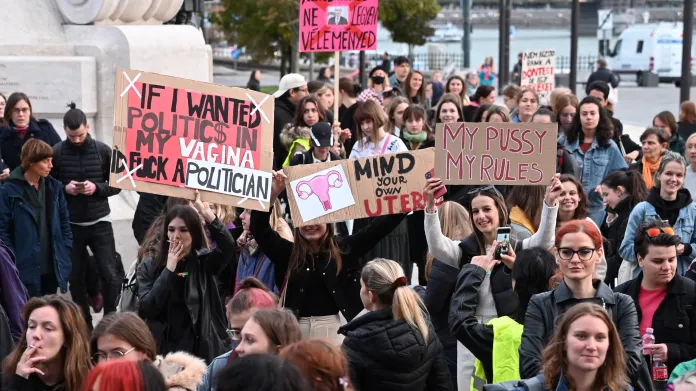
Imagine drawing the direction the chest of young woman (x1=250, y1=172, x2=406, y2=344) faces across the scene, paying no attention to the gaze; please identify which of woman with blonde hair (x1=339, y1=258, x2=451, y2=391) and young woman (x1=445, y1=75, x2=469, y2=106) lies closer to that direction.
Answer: the woman with blonde hair

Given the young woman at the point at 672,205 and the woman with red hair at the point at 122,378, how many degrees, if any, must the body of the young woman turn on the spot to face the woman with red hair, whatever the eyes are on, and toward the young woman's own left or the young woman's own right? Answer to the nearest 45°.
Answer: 0° — they already face them

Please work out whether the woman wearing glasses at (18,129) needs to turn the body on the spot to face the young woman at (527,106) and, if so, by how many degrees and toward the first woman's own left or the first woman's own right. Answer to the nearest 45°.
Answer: approximately 90° to the first woman's own left

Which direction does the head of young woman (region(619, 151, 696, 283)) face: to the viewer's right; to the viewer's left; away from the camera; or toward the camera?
toward the camera

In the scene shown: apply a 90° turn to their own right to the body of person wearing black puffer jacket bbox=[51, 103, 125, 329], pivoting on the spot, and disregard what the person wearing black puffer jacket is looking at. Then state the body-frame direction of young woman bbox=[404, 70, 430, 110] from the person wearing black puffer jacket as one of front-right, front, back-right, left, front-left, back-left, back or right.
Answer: back-right

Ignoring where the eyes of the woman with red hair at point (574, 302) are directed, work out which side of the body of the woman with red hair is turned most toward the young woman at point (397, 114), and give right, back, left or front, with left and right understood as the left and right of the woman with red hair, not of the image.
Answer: back

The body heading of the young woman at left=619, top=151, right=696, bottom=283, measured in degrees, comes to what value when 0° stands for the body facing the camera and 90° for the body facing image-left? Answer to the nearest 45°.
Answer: approximately 0°

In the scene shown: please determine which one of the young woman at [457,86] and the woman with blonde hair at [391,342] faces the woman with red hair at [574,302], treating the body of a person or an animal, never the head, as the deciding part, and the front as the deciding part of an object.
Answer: the young woman

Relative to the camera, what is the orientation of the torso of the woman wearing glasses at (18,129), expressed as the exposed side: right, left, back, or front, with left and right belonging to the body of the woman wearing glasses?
front

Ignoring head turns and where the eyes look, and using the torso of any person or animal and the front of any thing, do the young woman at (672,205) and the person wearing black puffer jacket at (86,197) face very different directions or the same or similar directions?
same or similar directions

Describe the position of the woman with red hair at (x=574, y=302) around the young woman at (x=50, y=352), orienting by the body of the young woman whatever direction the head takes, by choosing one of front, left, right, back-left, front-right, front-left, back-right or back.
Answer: back-left

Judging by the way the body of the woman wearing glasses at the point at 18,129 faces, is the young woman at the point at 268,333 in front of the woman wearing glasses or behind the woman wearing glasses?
in front

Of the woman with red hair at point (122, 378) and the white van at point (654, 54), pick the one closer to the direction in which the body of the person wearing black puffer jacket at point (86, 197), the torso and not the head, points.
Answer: the woman with red hair

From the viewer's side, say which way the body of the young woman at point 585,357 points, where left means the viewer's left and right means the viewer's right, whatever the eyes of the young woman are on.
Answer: facing the viewer

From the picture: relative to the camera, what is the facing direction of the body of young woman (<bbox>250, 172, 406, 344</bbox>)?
toward the camera
